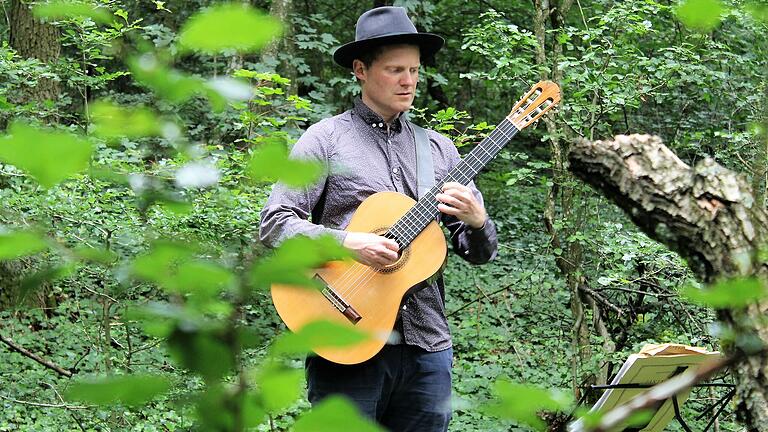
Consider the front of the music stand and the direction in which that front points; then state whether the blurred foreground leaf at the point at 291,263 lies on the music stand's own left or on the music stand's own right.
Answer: on the music stand's own left

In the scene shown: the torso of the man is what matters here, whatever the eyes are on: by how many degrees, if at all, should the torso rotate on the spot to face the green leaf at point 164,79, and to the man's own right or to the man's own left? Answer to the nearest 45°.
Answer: approximately 45° to the man's own right

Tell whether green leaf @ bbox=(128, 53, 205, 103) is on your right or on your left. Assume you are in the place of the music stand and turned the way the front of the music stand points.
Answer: on your left

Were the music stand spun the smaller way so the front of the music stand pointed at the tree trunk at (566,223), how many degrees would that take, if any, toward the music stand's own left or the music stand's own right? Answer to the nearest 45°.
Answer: approximately 45° to the music stand's own right

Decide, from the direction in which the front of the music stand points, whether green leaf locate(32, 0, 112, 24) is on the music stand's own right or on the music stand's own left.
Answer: on the music stand's own left

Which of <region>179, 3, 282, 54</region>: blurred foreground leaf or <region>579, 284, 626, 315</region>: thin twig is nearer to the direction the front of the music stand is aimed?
the thin twig

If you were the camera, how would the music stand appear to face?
facing away from the viewer and to the left of the viewer

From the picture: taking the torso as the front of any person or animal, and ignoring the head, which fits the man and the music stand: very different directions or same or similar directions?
very different directions
